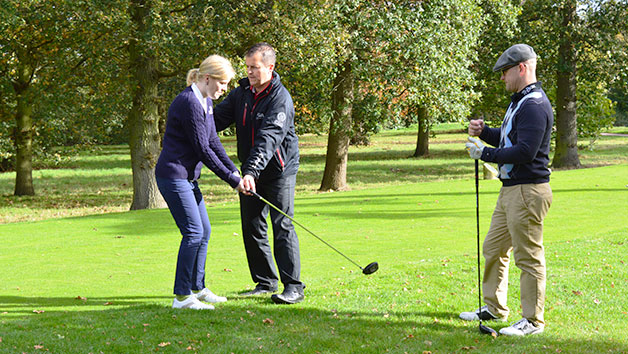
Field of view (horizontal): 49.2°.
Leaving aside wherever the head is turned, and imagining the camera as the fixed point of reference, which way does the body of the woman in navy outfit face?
to the viewer's right

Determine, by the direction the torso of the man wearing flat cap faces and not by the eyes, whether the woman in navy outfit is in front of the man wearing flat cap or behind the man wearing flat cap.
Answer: in front

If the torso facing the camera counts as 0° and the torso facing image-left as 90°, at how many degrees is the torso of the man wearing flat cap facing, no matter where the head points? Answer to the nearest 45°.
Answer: approximately 90°

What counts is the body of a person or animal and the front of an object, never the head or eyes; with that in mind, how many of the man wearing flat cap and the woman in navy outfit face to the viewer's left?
1

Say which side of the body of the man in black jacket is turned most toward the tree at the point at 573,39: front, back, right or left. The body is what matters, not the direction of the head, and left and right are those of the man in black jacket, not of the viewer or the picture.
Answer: back

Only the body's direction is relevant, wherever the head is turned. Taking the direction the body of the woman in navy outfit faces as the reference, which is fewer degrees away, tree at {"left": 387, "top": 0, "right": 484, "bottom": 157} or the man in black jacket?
the man in black jacket

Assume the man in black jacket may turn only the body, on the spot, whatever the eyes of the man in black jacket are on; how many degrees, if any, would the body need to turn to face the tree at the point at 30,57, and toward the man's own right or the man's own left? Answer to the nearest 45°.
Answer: approximately 90° to the man's own right

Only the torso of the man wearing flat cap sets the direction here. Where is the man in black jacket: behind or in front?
in front

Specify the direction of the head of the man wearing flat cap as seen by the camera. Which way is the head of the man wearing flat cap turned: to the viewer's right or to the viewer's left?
to the viewer's left

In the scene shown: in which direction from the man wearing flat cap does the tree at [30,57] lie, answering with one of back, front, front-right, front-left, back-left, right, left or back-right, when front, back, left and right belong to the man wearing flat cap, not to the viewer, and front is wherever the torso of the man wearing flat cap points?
front-right

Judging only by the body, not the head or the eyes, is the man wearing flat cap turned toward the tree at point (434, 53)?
no

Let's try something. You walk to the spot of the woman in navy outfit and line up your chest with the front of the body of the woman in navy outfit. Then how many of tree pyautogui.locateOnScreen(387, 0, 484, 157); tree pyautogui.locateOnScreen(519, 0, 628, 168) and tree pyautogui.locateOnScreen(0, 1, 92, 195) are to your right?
0

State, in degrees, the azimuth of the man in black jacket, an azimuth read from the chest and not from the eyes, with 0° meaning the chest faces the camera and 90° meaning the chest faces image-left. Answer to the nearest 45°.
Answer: approximately 45°

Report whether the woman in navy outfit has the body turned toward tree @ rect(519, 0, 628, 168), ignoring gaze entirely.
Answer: no

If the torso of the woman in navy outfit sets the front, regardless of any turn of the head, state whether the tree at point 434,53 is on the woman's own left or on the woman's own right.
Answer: on the woman's own left

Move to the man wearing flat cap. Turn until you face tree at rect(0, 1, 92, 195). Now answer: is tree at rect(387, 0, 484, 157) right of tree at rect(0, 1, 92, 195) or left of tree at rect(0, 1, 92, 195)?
right

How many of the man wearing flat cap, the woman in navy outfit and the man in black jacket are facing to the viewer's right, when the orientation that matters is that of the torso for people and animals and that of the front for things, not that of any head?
1

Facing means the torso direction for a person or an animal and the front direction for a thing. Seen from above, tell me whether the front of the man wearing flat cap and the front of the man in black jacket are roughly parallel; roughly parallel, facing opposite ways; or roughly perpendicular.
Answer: roughly perpendicular

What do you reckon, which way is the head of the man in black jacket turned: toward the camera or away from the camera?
toward the camera

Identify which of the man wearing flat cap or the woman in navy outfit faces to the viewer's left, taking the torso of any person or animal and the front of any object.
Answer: the man wearing flat cap

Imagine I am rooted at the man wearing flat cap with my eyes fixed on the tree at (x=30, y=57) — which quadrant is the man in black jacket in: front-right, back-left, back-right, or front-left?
front-left

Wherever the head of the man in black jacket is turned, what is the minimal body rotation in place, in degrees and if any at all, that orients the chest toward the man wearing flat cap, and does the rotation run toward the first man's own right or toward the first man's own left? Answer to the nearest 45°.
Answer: approximately 90° to the first man's own left
